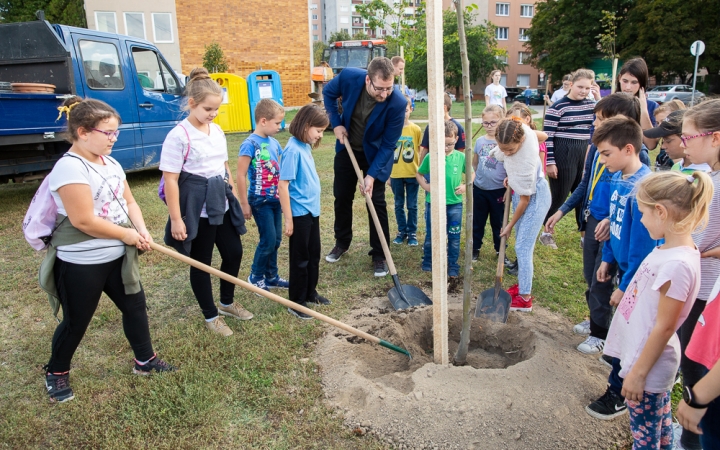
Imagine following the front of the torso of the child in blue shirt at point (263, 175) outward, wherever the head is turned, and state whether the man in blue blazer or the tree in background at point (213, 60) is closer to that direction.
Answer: the man in blue blazer

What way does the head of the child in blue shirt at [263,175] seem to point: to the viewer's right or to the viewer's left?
to the viewer's right

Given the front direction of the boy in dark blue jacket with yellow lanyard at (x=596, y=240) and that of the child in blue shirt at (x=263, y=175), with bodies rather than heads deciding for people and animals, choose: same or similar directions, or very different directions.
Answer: very different directions

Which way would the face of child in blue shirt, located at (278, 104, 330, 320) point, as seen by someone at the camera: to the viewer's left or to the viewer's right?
to the viewer's right

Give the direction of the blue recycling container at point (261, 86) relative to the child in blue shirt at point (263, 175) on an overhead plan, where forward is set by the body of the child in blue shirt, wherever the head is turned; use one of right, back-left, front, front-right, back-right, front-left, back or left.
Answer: back-left

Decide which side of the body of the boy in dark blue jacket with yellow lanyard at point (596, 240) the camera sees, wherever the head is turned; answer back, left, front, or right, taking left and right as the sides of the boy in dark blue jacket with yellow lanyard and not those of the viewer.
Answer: left

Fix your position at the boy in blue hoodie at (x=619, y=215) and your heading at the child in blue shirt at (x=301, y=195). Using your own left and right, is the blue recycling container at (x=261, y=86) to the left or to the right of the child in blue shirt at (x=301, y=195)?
right

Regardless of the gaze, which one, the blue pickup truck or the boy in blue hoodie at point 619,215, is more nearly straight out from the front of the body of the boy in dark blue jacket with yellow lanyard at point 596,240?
the blue pickup truck

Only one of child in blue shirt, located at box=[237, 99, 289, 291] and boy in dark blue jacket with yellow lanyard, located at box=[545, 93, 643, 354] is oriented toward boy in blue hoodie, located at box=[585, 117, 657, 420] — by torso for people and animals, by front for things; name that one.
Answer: the child in blue shirt

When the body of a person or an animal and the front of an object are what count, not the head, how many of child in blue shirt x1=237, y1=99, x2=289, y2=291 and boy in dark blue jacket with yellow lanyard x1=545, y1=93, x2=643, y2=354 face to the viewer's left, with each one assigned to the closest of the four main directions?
1

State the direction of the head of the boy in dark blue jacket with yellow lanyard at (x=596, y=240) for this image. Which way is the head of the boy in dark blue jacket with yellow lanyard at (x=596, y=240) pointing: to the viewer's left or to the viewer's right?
to the viewer's left

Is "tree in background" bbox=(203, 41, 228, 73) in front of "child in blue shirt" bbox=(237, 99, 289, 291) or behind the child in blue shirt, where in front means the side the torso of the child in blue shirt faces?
behind
